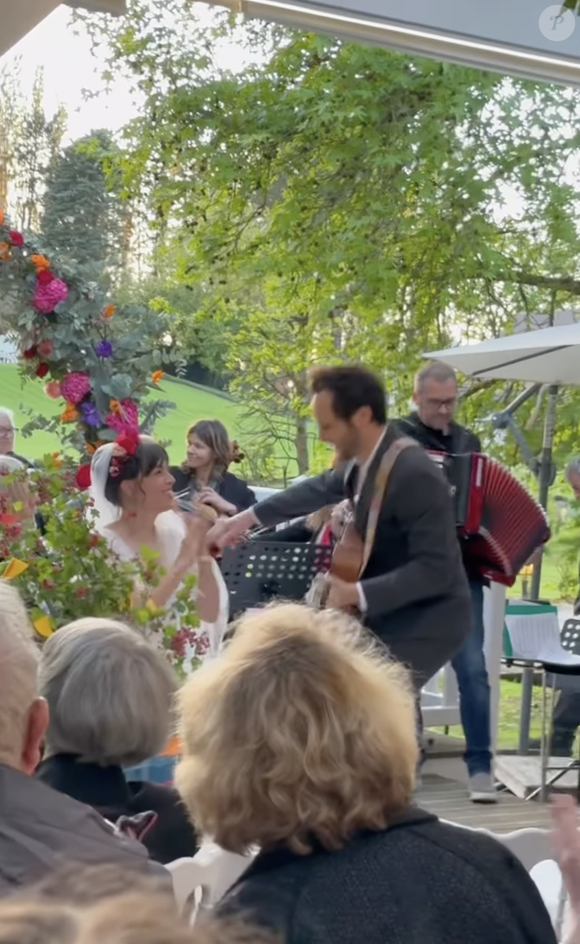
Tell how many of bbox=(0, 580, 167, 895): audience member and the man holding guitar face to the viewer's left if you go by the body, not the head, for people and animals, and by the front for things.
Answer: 1

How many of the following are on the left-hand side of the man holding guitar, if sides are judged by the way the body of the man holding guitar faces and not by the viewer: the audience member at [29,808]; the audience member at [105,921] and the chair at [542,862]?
3

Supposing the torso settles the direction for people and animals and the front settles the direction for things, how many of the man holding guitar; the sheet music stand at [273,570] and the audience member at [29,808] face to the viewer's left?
1

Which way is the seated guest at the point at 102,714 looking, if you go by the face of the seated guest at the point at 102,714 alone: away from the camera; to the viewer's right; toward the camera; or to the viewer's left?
away from the camera

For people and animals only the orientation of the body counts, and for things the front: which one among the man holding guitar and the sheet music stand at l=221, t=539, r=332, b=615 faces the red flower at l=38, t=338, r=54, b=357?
the man holding guitar

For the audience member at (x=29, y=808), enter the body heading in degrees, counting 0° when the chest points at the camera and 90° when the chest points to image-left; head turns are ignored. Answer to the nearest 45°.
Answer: approximately 180°

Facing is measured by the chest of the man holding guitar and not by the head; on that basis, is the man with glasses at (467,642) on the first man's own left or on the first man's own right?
on the first man's own right

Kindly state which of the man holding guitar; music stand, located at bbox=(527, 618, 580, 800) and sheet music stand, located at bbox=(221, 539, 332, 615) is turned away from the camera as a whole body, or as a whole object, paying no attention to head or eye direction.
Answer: the sheet music stand

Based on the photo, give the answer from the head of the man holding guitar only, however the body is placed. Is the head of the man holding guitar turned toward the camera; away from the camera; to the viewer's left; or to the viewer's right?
to the viewer's left

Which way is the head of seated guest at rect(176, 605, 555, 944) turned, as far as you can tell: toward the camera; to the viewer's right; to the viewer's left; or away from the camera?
away from the camera

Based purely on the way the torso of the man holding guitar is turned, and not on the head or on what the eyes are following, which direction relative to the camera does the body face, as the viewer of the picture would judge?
to the viewer's left

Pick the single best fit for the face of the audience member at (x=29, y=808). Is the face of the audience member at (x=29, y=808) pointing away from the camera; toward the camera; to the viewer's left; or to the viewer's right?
away from the camera

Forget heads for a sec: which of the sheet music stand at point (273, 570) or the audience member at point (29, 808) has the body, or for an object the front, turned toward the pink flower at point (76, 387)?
the audience member

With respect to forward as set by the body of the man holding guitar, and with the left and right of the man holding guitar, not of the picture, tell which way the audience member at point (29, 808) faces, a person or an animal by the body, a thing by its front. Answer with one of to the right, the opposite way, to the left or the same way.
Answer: to the right

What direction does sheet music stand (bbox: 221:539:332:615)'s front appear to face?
away from the camera

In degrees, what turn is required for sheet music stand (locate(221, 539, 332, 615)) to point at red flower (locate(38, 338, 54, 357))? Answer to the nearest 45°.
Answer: approximately 135° to its left
